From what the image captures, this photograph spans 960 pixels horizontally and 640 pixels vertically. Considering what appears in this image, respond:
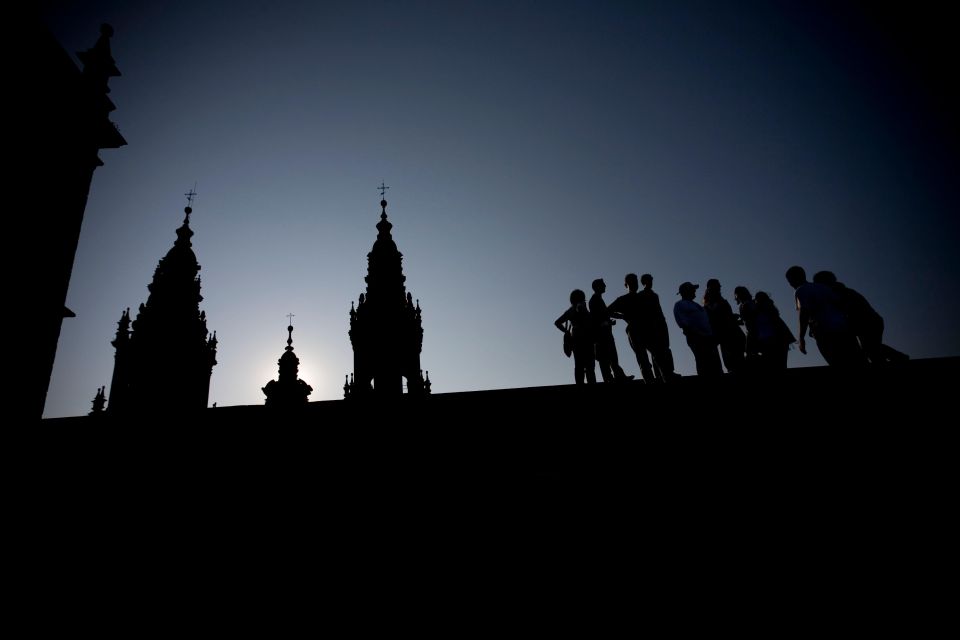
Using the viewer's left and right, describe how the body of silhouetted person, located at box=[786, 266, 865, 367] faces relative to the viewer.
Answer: facing to the left of the viewer

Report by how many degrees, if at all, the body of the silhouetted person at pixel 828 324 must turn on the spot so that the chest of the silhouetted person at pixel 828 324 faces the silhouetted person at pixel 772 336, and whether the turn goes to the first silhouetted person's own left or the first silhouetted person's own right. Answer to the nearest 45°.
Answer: approximately 45° to the first silhouetted person's own right

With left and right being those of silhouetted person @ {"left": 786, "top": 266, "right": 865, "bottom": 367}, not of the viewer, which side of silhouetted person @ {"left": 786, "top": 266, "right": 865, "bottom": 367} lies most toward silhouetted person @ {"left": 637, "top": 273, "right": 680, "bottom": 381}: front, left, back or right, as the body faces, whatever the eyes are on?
front

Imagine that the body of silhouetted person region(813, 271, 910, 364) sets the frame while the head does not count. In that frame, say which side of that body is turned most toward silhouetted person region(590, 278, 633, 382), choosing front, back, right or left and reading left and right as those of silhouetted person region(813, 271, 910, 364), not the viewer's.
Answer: front

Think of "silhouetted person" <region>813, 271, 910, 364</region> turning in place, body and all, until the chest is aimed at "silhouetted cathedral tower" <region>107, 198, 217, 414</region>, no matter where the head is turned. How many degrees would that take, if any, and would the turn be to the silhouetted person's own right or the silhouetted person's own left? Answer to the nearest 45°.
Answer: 0° — they already face it

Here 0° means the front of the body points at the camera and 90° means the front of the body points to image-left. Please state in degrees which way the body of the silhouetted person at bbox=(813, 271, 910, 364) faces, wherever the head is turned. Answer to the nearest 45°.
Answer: approximately 90°

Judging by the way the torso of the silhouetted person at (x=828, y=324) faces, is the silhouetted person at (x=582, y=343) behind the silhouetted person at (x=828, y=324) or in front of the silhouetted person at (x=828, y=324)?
in front

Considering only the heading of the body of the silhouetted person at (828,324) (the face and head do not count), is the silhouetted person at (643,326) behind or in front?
in front

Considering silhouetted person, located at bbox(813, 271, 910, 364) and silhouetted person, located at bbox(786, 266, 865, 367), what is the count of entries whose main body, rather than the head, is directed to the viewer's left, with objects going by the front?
2

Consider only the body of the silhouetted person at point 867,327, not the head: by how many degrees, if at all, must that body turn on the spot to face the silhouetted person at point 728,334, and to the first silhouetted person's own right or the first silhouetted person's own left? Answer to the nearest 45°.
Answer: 0° — they already face them
